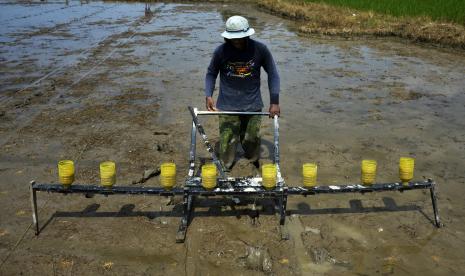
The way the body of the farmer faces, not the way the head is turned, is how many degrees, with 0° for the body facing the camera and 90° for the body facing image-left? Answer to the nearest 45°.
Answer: approximately 0°
